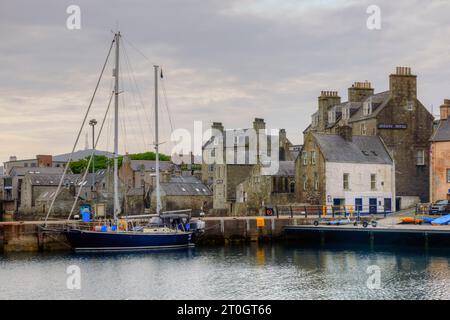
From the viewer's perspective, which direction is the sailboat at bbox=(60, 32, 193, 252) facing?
to the viewer's left
